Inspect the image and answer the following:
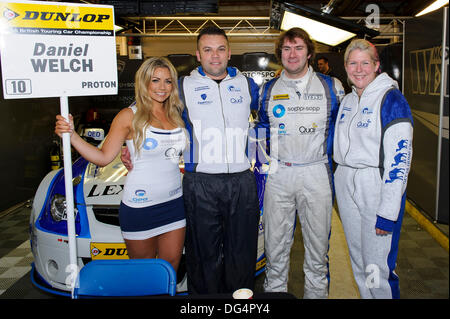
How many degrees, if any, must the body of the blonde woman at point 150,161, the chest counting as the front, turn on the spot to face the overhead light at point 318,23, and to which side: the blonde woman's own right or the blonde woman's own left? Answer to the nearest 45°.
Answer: approximately 90° to the blonde woman's own left

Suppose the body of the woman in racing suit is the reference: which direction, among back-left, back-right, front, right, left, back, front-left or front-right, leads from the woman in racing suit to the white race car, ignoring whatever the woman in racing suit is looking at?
front-right

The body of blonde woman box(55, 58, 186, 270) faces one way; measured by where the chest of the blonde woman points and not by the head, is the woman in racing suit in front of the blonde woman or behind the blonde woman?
in front

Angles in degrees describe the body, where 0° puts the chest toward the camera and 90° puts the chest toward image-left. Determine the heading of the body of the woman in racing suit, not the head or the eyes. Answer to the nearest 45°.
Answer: approximately 45°

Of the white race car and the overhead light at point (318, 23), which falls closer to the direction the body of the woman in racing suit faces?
the white race car

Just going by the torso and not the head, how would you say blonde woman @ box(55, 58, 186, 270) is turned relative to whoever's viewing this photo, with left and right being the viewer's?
facing the viewer and to the right of the viewer

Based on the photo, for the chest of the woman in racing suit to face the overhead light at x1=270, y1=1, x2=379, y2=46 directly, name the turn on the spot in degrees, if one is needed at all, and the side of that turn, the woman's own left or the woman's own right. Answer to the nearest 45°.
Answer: approximately 135° to the woman's own right

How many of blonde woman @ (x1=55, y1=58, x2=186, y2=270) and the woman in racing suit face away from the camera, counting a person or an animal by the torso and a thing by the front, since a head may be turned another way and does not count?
0

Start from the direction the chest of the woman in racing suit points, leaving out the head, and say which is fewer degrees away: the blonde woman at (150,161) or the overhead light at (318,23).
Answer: the blonde woman
